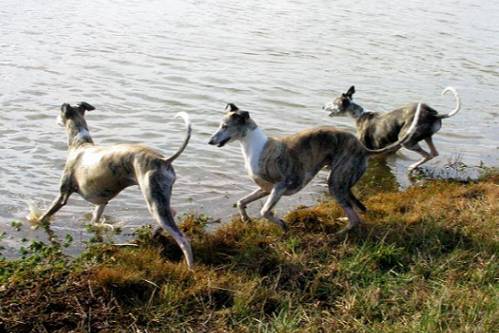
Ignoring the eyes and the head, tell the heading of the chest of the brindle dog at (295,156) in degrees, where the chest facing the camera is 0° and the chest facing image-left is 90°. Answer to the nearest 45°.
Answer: approximately 90°

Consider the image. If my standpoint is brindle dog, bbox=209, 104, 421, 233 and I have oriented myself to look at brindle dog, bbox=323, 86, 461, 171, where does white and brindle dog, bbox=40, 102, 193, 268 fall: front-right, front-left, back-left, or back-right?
back-left

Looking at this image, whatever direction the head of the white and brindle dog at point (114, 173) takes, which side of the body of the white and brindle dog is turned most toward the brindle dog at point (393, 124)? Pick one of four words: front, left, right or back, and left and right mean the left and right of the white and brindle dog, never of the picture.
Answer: right

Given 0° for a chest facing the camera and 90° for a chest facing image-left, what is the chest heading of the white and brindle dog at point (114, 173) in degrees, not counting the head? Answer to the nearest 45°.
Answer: approximately 135°

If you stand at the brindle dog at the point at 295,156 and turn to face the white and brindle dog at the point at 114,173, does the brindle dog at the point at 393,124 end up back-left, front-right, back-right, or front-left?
back-right

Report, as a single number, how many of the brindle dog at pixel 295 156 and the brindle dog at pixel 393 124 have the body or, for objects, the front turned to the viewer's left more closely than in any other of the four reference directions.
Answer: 2

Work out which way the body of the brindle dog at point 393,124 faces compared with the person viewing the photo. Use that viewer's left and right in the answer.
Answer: facing to the left of the viewer

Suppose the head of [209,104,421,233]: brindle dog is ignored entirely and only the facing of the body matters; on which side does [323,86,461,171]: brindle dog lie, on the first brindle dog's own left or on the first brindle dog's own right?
on the first brindle dog's own right

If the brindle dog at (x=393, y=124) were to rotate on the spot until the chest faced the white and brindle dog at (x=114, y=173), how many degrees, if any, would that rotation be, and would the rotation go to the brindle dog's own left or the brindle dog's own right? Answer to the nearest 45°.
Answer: approximately 45° to the brindle dog's own left
